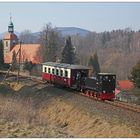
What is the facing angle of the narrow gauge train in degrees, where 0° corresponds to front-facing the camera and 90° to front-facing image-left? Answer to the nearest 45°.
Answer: approximately 315°

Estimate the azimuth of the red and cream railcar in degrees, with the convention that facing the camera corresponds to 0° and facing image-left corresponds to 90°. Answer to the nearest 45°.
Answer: approximately 315°
